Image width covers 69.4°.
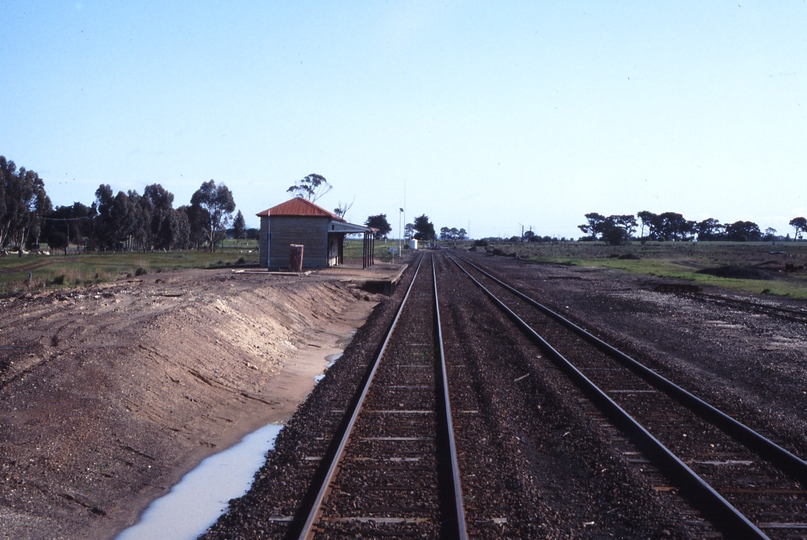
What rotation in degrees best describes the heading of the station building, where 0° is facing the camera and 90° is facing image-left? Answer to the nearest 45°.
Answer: approximately 270°

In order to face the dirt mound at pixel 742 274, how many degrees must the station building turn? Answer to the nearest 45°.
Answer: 0° — it already faces it

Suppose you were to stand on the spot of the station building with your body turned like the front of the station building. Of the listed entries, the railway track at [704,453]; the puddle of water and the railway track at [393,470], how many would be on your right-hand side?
3

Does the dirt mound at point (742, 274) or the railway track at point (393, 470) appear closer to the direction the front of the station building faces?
the dirt mound

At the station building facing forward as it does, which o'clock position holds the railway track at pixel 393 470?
The railway track is roughly at 3 o'clock from the station building.

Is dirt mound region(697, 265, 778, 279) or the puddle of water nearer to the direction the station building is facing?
the dirt mound

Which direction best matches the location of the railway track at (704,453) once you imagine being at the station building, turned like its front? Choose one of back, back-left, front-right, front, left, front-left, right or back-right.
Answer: right

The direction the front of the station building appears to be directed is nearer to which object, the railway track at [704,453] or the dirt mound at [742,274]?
the dirt mound

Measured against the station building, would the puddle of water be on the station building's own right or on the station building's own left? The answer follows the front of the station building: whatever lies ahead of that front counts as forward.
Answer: on the station building's own right

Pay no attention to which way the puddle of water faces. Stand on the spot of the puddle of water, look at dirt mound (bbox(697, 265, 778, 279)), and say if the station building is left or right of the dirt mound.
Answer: left
